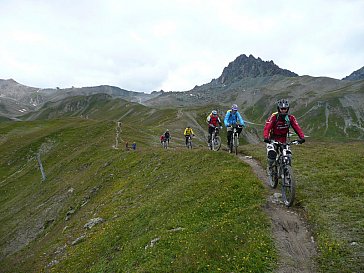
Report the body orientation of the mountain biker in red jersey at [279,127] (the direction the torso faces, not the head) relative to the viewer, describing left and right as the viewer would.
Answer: facing the viewer

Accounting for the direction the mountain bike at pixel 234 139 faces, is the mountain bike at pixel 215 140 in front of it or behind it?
behind

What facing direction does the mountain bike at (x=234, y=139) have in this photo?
toward the camera

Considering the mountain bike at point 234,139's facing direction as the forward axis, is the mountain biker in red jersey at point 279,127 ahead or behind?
ahead

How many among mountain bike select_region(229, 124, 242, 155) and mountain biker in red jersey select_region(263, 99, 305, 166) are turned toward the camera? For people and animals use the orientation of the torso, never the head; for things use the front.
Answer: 2
